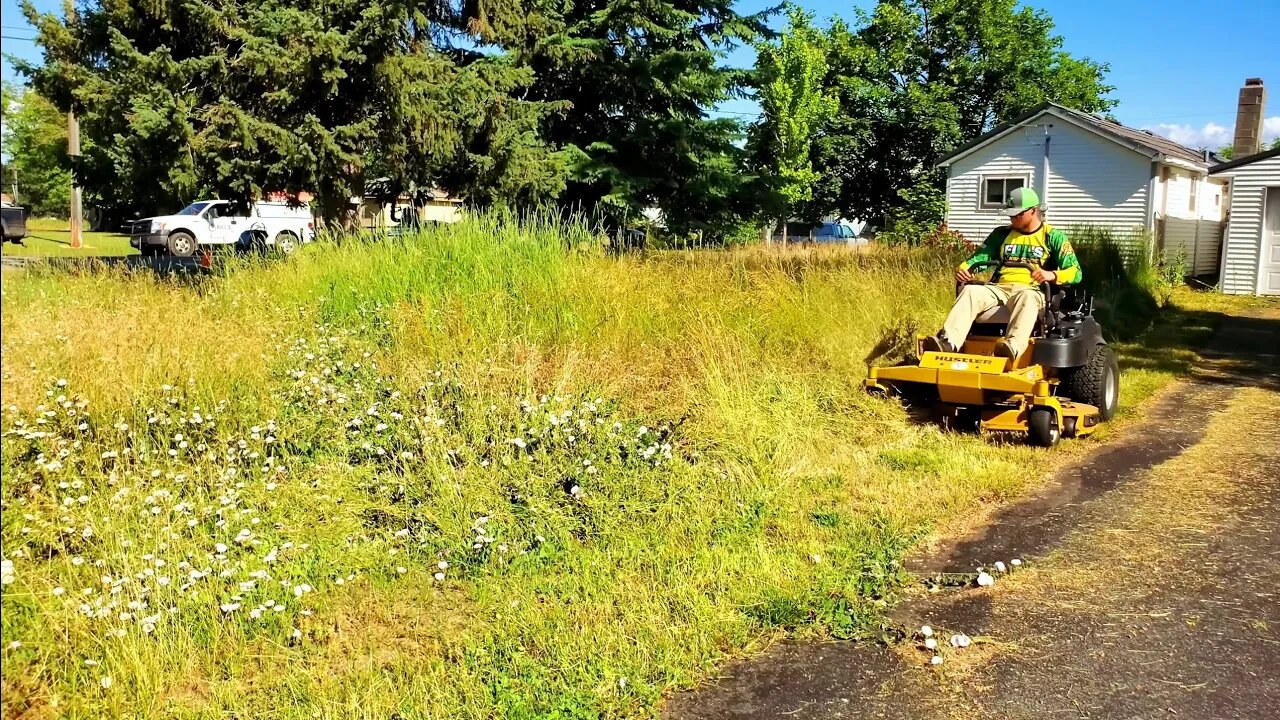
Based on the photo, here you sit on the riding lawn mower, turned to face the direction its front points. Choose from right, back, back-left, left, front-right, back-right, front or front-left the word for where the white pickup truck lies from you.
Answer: right

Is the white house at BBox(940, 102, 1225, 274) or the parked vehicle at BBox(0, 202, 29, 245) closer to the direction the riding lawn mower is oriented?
the parked vehicle

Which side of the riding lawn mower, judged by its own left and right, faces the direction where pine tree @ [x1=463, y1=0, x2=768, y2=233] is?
right

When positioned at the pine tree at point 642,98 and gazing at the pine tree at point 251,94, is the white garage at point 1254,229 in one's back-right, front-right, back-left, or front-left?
back-left

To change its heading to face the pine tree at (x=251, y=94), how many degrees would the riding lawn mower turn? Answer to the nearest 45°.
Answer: approximately 45° to its right

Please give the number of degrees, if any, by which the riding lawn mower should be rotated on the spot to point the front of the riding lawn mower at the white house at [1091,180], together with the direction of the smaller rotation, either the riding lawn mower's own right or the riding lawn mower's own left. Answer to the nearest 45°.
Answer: approximately 135° to the riding lawn mower's own right

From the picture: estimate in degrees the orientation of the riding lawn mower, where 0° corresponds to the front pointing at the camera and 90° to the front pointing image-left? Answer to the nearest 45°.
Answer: approximately 45°

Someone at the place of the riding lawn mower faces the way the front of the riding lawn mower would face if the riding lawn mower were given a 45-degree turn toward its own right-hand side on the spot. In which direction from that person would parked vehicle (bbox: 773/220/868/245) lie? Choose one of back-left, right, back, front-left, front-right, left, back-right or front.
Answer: right

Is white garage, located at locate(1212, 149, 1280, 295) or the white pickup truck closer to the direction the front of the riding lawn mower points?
the white pickup truck

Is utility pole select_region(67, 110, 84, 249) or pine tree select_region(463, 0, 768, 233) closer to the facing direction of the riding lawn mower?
the utility pole

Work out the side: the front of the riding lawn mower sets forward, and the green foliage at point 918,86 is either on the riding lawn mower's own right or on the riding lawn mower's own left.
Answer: on the riding lawn mower's own right

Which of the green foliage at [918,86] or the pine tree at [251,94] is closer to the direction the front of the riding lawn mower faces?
the pine tree
